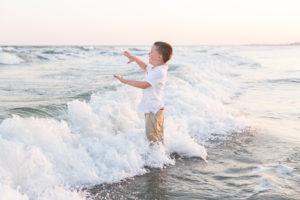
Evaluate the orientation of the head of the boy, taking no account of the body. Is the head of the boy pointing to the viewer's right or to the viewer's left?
to the viewer's left

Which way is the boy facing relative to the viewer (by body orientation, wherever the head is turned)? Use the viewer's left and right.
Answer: facing to the left of the viewer
